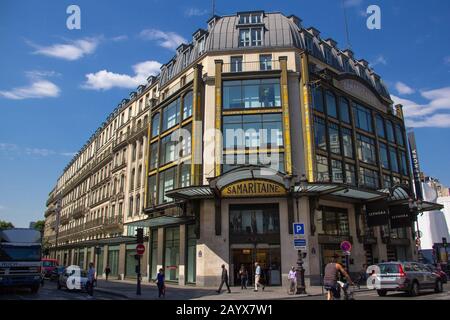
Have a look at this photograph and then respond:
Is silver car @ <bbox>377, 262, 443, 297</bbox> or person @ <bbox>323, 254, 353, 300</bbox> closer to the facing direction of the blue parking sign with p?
the person

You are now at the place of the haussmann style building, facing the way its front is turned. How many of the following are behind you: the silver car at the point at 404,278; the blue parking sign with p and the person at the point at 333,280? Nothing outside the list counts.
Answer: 0

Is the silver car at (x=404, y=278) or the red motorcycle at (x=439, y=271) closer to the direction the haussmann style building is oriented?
the silver car

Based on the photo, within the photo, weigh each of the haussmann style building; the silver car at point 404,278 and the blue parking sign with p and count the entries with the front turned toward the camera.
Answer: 2

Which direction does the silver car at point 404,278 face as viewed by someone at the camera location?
facing away from the viewer and to the right of the viewer

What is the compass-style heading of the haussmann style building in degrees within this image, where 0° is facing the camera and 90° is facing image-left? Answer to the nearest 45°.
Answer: approximately 0°

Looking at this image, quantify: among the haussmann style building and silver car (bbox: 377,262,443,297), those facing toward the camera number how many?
1

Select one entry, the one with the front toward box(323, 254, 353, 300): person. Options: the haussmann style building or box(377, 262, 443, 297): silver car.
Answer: the haussmann style building

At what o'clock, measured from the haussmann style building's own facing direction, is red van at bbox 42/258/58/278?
The red van is roughly at 4 o'clock from the haussmann style building.

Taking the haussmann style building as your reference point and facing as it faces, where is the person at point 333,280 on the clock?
The person is roughly at 12 o'clock from the haussmann style building.

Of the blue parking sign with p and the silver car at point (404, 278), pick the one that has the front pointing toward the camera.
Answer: the blue parking sign with p

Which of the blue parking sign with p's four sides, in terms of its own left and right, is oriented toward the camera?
front

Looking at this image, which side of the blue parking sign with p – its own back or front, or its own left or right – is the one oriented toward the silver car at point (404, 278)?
left

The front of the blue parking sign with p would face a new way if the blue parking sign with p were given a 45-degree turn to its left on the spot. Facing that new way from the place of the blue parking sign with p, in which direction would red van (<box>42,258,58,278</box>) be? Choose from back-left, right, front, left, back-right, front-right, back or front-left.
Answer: back

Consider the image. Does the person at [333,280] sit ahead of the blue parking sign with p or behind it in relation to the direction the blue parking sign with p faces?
ahead
